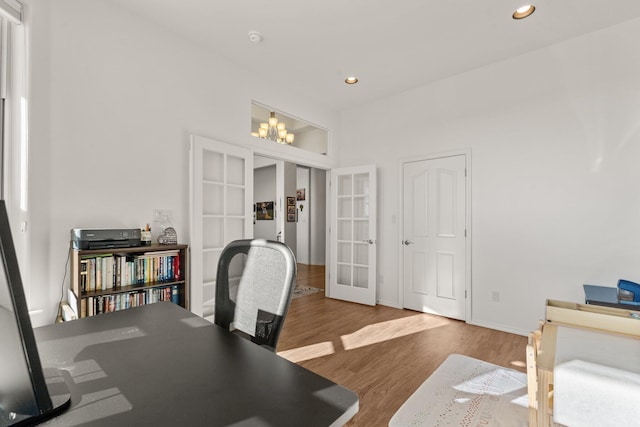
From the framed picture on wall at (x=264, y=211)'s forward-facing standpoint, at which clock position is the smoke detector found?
The smoke detector is roughly at 12 o'clock from the framed picture on wall.

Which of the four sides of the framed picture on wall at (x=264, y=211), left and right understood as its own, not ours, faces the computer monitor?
front

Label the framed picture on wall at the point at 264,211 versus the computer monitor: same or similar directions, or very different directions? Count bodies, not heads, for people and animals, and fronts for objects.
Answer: very different directions

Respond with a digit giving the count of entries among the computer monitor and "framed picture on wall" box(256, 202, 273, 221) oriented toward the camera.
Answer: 1

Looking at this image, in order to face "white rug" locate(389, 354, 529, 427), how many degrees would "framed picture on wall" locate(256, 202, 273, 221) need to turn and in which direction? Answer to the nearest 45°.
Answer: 0° — it already faces it

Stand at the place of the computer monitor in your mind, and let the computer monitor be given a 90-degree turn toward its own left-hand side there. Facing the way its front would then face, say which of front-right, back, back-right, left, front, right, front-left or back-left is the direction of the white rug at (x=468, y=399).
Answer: back-right

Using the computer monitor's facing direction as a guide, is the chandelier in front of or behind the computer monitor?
in front

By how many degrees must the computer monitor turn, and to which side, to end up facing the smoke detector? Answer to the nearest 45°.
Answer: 0° — it already faces it

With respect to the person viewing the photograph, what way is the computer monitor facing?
facing away from the viewer and to the right of the viewer

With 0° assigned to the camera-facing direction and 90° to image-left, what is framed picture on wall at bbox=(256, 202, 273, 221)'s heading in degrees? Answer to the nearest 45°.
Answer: approximately 0°
